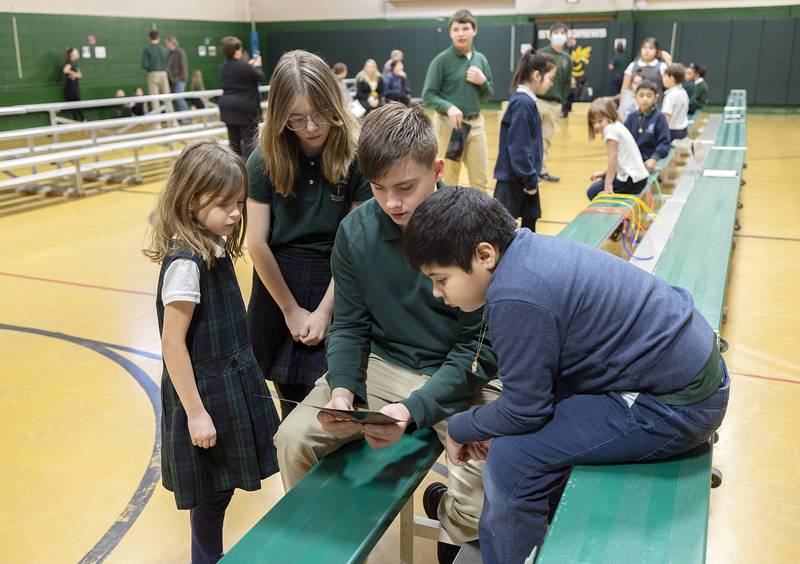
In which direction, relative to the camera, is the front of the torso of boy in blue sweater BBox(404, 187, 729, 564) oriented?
to the viewer's left

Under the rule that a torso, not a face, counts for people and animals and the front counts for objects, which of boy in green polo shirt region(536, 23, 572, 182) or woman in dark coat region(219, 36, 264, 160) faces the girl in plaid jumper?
the boy in green polo shirt

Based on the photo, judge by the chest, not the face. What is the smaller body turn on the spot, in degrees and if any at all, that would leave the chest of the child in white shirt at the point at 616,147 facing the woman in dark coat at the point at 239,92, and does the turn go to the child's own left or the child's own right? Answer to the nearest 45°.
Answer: approximately 45° to the child's own right

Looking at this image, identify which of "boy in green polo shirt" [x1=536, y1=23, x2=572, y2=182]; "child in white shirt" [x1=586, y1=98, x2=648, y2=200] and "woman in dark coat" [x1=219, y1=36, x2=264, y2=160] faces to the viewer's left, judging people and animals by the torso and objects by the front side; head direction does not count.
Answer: the child in white shirt

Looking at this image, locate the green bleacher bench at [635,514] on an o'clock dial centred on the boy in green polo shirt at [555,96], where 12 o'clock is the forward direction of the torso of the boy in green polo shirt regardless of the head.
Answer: The green bleacher bench is roughly at 12 o'clock from the boy in green polo shirt.

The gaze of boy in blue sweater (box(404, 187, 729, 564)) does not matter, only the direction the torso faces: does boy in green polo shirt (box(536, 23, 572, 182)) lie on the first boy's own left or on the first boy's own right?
on the first boy's own right

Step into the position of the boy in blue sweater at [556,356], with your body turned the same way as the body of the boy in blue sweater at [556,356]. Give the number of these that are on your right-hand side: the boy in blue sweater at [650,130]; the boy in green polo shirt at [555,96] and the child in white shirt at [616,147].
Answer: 3

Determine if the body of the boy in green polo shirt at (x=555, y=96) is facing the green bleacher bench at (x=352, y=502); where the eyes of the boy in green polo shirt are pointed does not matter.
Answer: yes

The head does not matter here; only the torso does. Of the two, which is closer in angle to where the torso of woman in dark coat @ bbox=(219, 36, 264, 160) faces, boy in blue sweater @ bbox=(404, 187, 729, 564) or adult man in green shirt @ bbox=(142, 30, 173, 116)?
the adult man in green shirt

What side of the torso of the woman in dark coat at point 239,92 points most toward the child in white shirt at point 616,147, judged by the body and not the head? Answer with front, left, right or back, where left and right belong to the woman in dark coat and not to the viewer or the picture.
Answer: right

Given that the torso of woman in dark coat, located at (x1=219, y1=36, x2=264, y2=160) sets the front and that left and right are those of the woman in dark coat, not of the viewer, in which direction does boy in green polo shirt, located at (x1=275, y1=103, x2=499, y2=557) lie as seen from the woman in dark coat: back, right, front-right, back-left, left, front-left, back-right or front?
back-right

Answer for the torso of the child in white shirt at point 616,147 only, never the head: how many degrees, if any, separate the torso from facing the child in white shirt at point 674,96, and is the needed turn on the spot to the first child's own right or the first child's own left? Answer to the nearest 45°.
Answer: approximately 90° to the first child's own right

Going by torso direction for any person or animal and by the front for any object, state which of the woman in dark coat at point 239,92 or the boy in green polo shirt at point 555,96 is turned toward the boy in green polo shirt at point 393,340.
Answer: the boy in green polo shirt at point 555,96

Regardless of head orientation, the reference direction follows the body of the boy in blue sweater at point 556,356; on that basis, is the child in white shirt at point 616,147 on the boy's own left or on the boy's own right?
on the boy's own right

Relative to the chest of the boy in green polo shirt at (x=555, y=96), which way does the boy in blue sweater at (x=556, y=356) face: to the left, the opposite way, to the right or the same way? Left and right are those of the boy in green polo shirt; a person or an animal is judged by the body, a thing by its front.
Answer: to the right
